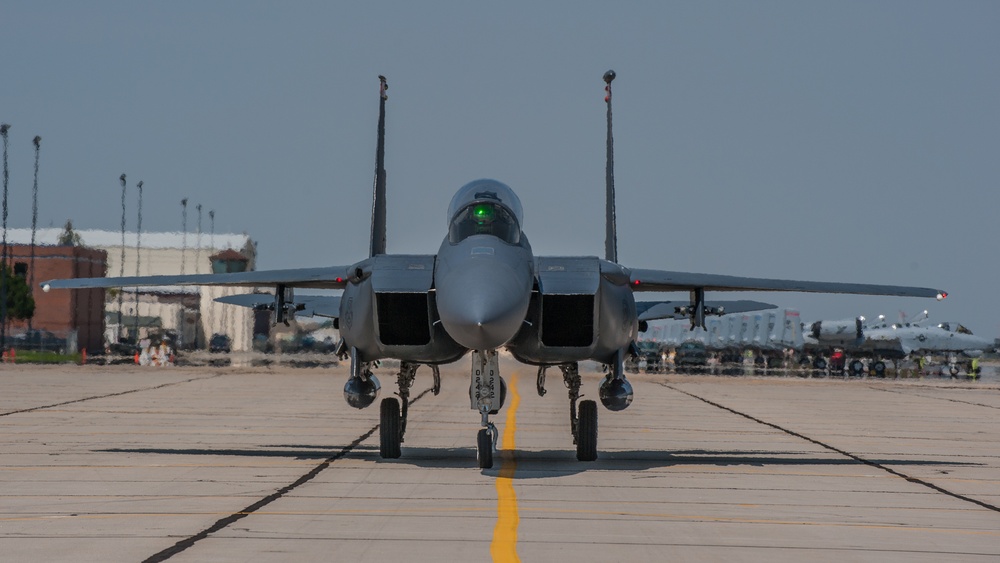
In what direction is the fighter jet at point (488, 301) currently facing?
toward the camera
